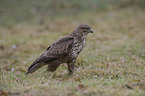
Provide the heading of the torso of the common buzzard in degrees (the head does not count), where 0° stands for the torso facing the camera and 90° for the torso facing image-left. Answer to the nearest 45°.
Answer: approximately 270°
